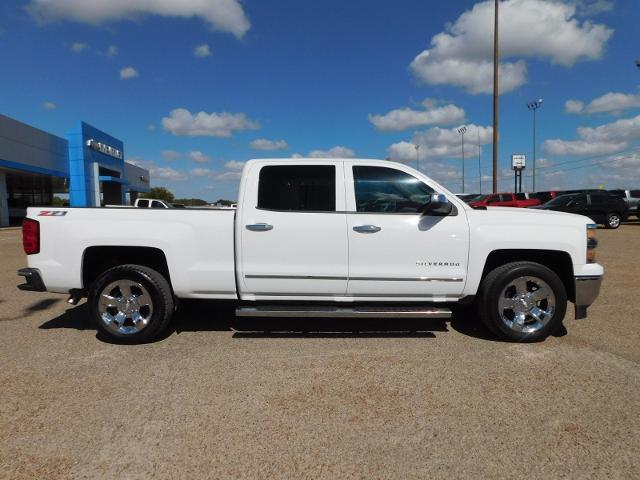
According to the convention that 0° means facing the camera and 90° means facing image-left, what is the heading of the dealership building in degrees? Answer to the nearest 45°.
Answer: approximately 315°

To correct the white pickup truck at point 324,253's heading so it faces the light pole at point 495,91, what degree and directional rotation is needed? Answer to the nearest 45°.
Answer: approximately 45° to its left

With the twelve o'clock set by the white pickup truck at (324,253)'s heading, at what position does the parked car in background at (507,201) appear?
The parked car in background is roughly at 10 o'clock from the white pickup truck.

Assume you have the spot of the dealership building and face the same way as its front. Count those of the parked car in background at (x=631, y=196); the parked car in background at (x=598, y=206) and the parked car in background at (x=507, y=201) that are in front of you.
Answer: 3

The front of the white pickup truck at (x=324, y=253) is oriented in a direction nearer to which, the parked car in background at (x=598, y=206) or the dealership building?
the parked car in background

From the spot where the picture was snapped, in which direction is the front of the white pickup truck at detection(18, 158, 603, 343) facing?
facing to the right of the viewer

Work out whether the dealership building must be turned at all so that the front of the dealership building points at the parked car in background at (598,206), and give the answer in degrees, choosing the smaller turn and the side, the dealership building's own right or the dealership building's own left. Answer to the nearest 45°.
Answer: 0° — it already faces it
